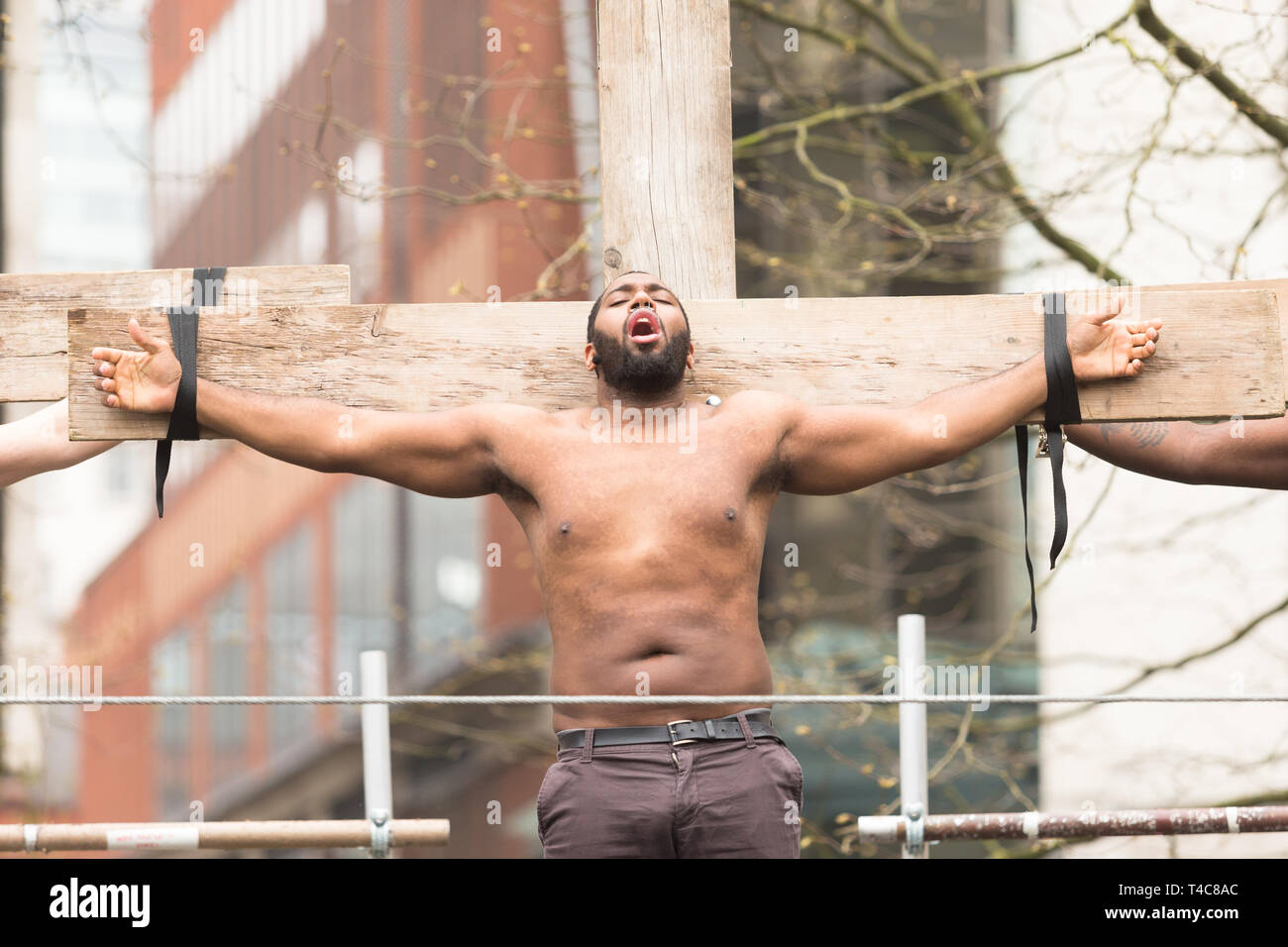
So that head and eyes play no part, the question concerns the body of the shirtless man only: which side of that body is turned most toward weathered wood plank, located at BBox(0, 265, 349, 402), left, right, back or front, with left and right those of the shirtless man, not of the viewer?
right

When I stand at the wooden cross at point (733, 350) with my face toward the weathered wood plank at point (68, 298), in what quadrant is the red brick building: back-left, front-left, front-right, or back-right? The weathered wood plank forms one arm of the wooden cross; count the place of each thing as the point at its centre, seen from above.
front-right

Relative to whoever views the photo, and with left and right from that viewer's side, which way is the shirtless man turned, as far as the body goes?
facing the viewer

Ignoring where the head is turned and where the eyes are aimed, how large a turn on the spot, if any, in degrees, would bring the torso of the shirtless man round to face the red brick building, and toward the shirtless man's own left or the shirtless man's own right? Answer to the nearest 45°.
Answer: approximately 180°
